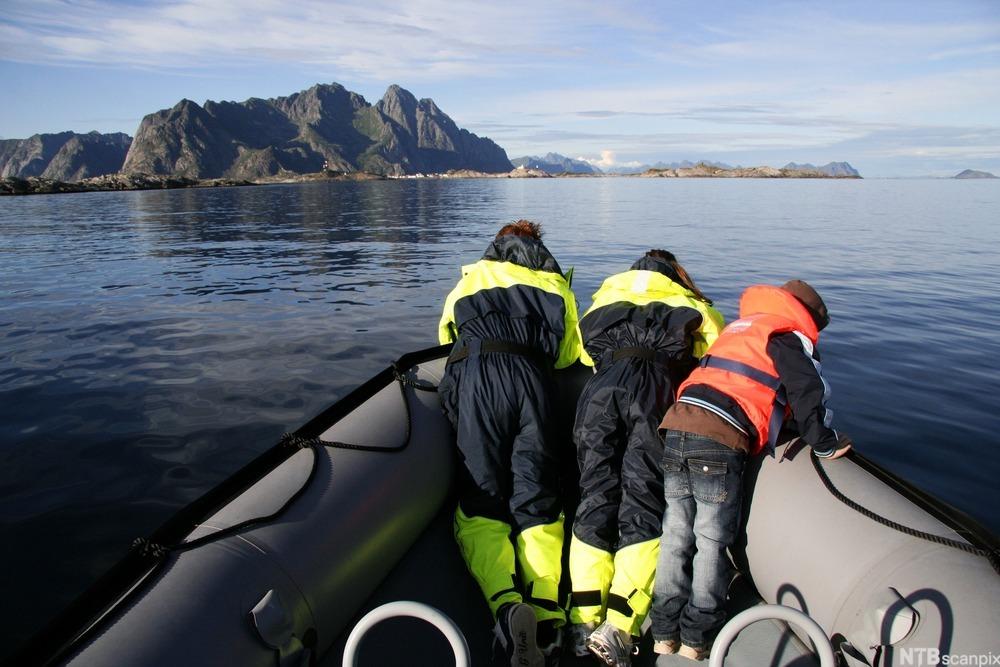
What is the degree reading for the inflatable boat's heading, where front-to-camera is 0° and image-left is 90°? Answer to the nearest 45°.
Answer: approximately 180°

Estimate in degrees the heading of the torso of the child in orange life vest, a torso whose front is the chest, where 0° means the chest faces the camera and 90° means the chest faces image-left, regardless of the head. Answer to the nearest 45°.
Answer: approximately 225°

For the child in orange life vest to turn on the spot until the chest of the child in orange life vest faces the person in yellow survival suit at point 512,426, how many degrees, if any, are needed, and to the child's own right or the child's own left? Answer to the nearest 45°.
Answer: approximately 135° to the child's own left
